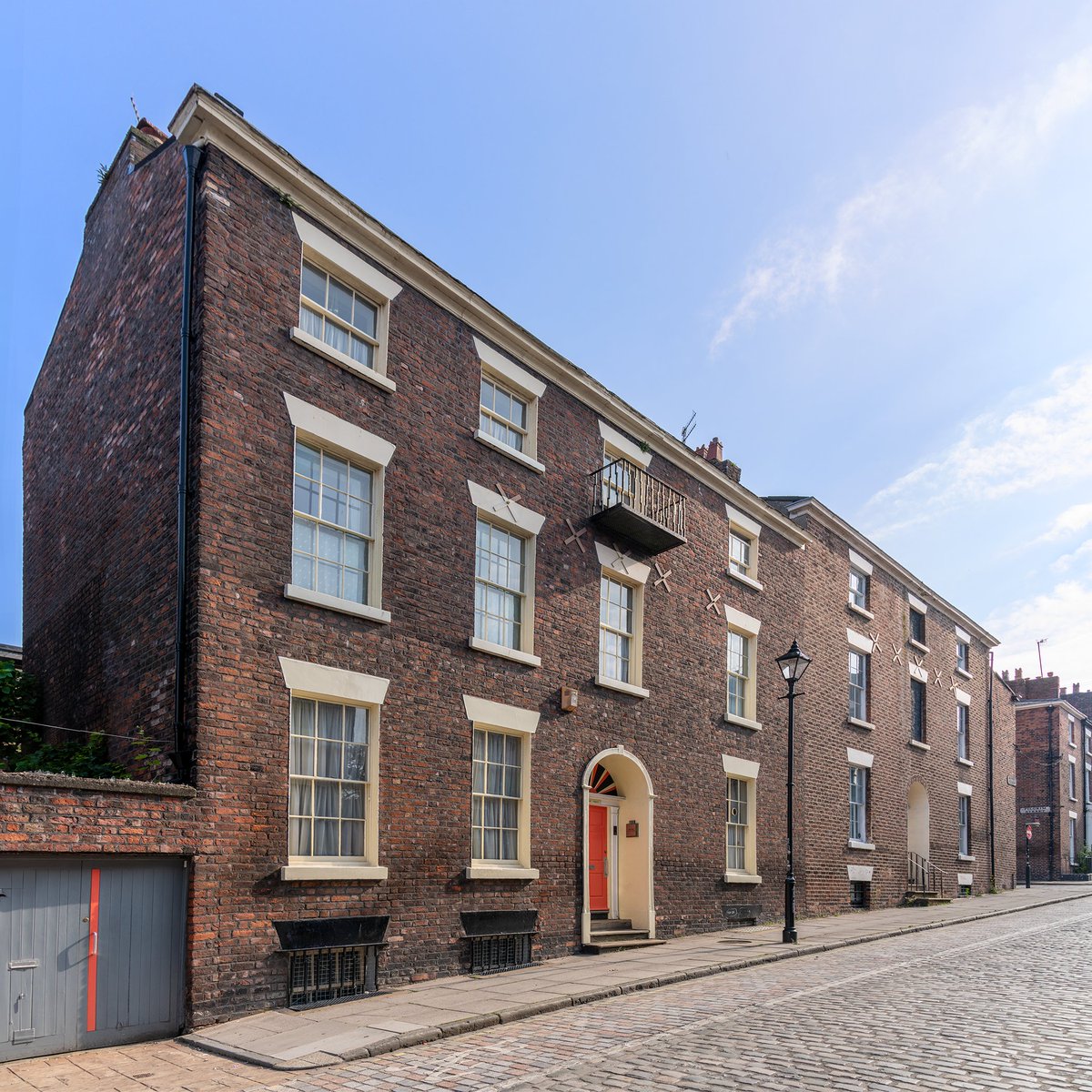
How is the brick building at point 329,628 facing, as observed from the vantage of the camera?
facing the viewer and to the right of the viewer

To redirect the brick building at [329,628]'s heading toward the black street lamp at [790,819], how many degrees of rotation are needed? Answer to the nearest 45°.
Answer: approximately 90° to its left
